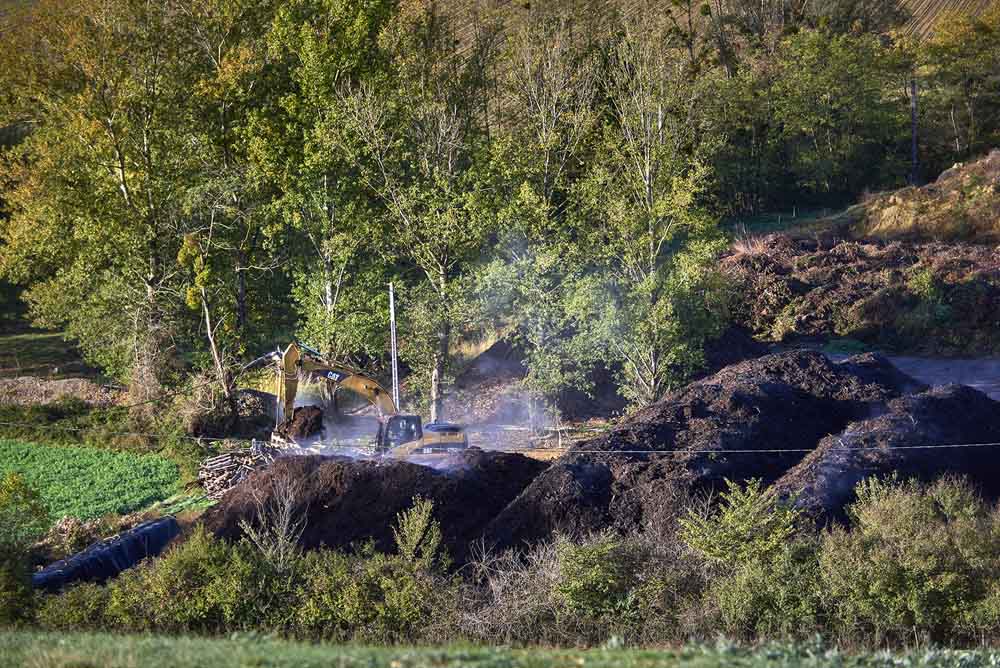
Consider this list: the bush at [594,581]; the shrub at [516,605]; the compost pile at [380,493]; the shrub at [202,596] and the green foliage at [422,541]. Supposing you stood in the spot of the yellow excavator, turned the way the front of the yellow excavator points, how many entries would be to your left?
5

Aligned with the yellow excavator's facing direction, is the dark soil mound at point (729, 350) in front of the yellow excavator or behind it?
behind

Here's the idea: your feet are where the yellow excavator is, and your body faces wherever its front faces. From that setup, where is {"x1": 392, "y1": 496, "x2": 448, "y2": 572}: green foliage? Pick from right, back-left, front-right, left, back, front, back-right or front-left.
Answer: left

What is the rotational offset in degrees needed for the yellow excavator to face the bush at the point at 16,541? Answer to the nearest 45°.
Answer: approximately 45° to its left

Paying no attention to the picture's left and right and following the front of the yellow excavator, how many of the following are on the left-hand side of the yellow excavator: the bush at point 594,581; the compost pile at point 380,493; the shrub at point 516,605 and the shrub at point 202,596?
4

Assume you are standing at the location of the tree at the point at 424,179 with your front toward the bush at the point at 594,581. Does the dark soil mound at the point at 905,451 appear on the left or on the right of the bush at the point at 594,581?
left

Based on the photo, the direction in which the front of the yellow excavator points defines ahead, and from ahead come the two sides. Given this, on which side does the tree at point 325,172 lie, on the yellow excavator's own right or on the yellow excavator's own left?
on the yellow excavator's own right

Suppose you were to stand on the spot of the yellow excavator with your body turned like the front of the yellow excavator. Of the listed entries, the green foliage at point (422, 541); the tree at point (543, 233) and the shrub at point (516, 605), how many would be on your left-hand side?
2

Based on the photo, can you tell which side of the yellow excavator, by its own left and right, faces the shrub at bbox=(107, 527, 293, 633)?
left

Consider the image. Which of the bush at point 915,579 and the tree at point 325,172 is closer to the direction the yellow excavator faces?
the tree

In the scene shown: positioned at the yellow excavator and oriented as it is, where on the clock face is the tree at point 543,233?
The tree is roughly at 5 o'clock from the yellow excavator.

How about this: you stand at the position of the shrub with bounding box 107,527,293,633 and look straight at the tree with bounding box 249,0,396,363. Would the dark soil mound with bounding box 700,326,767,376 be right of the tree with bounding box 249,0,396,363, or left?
right

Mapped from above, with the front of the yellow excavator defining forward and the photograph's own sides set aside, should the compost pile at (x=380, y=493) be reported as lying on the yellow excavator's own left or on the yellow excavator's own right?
on the yellow excavator's own left

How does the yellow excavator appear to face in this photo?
to the viewer's left

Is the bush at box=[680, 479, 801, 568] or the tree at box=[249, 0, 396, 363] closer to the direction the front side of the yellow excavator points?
the tree

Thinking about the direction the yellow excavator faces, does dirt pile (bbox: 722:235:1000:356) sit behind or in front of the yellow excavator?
behind

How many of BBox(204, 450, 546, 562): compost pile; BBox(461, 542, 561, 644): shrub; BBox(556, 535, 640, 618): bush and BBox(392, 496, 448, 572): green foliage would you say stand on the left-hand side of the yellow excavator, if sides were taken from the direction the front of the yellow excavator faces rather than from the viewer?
4
